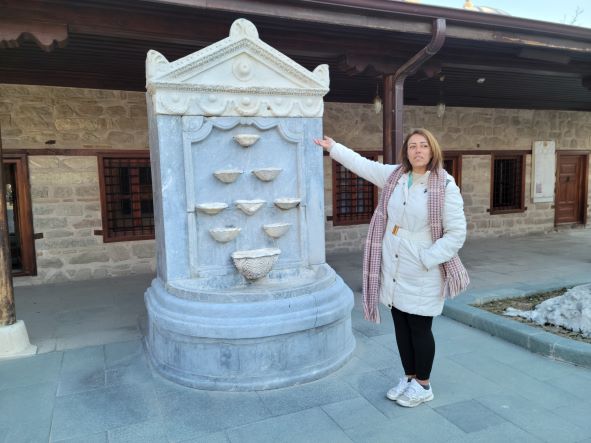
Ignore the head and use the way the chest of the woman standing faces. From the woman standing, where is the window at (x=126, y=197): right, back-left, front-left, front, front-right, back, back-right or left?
right

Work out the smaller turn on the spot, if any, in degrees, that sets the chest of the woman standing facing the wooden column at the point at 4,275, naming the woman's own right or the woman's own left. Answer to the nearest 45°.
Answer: approximately 45° to the woman's own right

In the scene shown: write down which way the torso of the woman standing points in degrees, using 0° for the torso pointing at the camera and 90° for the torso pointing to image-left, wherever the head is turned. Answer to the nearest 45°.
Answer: approximately 45°

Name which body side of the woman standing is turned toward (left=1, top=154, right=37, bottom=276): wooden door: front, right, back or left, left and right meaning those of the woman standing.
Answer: right

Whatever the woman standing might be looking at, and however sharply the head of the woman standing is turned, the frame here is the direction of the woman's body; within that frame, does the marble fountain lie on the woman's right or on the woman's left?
on the woman's right

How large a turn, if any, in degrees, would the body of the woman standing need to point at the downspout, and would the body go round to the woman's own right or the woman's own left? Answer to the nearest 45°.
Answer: approximately 135° to the woman's own right

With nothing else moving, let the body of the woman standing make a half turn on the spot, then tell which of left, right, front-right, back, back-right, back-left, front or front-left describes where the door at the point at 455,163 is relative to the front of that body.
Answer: front-left

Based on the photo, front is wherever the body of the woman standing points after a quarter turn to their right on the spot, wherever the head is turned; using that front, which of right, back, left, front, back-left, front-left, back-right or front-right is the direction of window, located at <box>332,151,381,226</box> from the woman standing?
front-right
